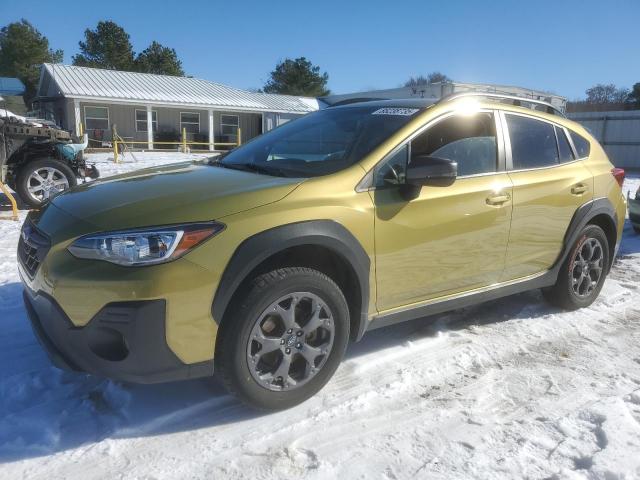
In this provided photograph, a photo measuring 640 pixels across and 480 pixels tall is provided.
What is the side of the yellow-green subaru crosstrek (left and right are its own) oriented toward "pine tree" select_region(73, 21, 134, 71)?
right

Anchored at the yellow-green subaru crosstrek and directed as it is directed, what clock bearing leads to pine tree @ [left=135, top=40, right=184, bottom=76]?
The pine tree is roughly at 4 o'clock from the yellow-green subaru crosstrek.

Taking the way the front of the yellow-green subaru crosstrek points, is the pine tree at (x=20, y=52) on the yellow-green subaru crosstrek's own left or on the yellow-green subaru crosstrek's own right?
on the yellow-green subaru crosstrek's own right

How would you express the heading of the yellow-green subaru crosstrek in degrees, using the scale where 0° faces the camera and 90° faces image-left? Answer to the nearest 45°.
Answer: approximately 45°

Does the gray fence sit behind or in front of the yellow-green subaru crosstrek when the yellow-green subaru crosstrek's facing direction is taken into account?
behind

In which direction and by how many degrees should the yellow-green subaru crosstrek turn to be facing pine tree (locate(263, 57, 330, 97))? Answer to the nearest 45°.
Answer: approximately 135° to its right
